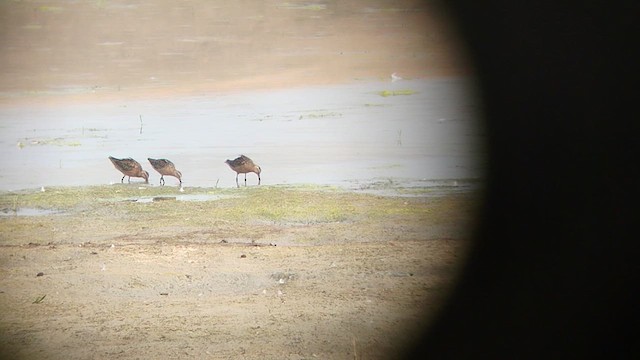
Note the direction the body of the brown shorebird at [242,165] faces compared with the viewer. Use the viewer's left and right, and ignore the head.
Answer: facing to the right of the viewer

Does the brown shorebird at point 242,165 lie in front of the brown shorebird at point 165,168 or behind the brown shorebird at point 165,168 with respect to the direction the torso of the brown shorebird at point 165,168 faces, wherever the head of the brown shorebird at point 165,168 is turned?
in front

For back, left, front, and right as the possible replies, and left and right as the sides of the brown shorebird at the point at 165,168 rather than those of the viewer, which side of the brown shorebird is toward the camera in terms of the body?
right

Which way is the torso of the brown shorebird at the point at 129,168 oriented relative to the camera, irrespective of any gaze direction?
to the viewer's right

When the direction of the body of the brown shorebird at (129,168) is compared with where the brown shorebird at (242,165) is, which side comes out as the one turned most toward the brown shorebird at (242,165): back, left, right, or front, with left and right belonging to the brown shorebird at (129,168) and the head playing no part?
front

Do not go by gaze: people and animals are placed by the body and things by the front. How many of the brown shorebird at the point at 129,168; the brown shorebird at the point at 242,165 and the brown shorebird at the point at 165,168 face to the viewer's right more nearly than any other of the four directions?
3

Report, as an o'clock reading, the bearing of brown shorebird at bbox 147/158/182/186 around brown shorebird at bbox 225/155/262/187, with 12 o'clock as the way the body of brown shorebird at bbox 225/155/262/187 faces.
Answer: brown shorebird at bbox 147/158/182/186 is roughly at 6 o'clock from brown shorebird at bbox 225/155/262/187.

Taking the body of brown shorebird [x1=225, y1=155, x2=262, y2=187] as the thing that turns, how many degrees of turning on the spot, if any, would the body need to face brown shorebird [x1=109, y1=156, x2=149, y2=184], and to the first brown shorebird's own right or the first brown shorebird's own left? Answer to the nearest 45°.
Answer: approximately 180°
